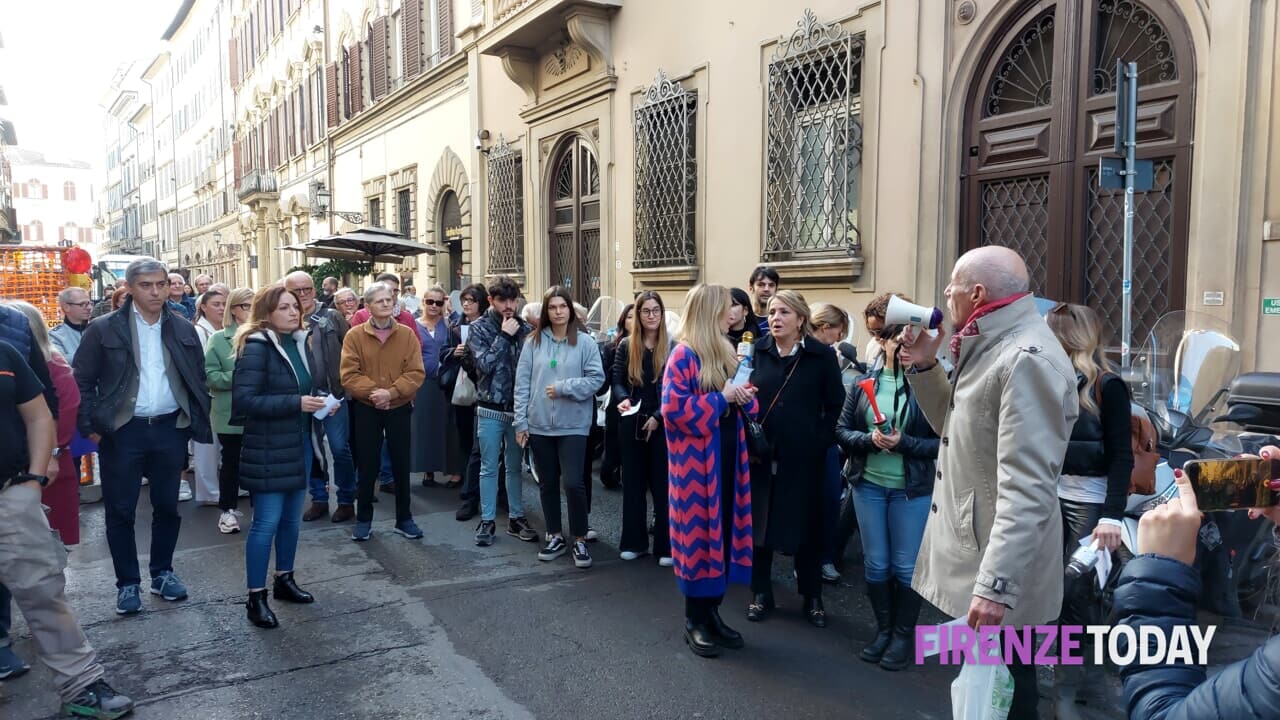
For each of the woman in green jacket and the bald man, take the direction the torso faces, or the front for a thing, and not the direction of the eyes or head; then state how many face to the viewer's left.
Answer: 1

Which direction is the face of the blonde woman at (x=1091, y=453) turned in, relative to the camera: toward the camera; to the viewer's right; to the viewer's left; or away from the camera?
to the viewer's left

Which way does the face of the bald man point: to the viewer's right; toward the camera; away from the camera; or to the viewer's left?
to the viewer's left

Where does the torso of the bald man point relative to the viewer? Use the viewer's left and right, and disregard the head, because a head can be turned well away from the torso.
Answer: facing to the left of the viewer

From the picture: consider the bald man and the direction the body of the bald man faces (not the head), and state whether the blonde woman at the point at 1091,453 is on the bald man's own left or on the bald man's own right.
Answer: on the bald man's own right

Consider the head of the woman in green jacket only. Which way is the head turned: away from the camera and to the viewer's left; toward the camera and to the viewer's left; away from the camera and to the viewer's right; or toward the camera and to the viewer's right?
toward the camera and to the viewer's right

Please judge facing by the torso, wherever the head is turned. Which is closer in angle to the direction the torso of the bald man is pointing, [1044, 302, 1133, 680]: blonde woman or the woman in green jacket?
the woman in green jacket

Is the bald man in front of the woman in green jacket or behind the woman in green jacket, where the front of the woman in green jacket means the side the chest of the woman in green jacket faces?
in front

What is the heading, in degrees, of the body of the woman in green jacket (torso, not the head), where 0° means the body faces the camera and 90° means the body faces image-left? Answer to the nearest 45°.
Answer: approximately 315°

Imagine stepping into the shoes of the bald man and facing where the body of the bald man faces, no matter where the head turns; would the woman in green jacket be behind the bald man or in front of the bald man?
in front
